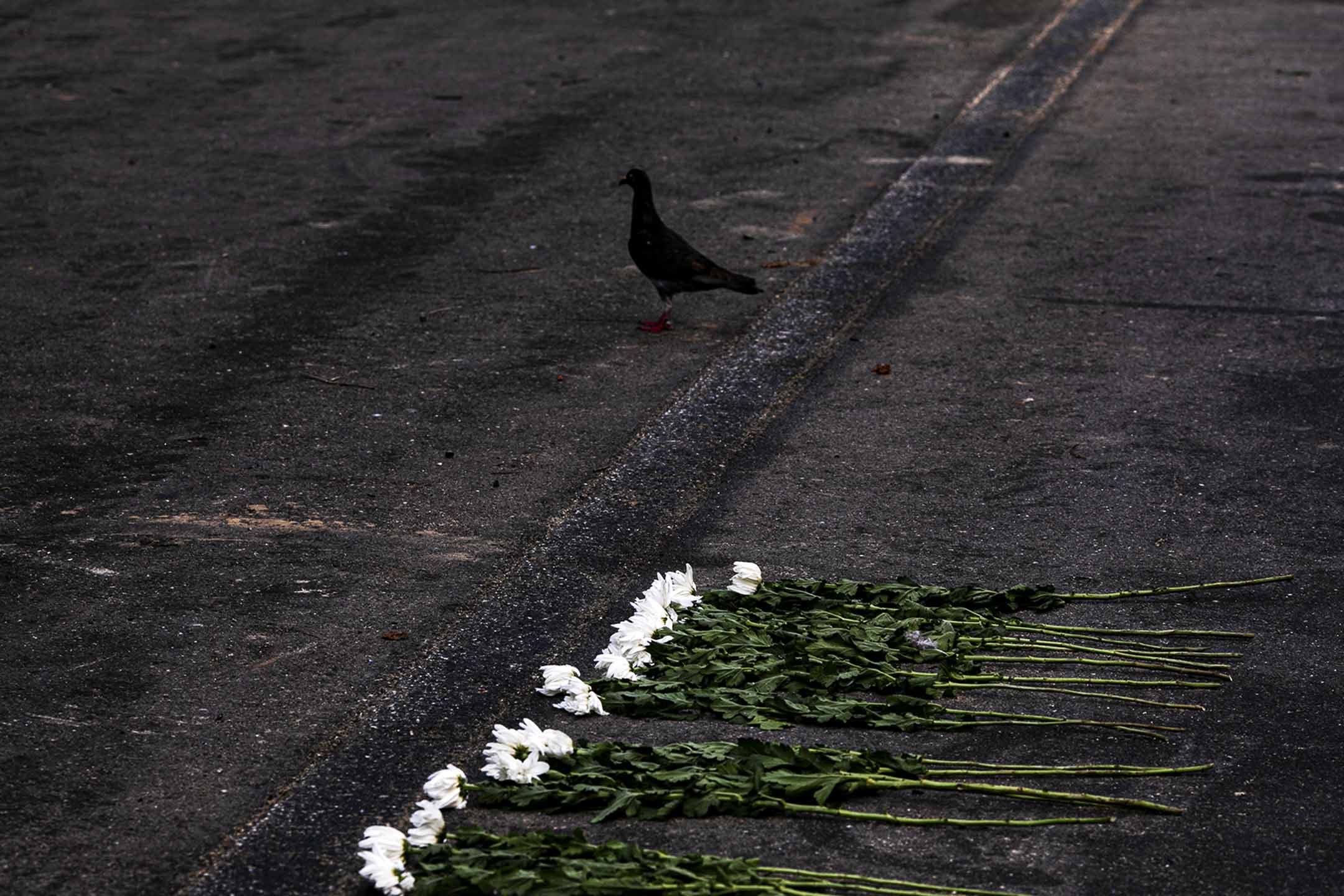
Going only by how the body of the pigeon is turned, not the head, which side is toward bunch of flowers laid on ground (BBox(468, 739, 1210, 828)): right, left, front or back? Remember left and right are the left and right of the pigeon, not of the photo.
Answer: left

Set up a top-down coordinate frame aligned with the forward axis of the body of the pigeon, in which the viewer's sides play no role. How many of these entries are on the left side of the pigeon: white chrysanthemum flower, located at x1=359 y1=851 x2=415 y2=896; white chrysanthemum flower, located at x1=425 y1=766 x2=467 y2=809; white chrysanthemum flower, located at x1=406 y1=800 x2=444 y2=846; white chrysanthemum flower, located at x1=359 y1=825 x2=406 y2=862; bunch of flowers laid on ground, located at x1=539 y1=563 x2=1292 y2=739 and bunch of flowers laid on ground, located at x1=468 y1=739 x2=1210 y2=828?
6

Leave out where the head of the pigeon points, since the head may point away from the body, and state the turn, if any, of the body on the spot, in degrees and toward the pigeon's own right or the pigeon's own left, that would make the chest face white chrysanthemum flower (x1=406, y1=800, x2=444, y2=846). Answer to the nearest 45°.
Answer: approximately 90° to the pigeon's own left

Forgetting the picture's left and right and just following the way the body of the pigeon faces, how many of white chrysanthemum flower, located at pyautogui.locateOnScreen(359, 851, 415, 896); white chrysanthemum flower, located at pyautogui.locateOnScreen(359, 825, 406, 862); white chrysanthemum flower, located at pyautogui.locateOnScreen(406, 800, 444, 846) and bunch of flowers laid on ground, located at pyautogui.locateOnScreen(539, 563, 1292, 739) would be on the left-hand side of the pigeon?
4

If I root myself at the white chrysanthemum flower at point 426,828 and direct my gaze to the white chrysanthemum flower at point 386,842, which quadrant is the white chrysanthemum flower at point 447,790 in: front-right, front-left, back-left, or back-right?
back-right

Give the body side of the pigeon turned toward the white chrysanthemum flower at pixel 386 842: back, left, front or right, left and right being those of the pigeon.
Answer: left

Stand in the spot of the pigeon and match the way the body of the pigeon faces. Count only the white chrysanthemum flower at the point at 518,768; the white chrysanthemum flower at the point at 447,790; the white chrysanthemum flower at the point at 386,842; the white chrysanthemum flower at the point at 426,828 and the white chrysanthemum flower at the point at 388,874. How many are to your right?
0

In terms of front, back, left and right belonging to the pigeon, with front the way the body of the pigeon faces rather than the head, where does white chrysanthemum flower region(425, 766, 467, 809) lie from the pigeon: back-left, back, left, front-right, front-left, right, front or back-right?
left

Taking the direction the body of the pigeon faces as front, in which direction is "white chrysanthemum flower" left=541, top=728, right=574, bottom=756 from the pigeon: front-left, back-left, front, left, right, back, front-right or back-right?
left

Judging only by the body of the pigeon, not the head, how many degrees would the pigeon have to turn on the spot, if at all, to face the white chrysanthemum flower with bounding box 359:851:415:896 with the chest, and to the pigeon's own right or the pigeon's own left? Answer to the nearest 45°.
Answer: approximately 90° to the pigeon's own left

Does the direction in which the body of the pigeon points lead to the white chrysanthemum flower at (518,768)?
no

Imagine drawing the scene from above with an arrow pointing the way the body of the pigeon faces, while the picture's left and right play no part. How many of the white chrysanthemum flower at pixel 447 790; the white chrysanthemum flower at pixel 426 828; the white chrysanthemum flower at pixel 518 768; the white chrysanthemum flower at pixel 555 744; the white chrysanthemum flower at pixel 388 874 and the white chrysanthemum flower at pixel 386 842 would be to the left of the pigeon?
6

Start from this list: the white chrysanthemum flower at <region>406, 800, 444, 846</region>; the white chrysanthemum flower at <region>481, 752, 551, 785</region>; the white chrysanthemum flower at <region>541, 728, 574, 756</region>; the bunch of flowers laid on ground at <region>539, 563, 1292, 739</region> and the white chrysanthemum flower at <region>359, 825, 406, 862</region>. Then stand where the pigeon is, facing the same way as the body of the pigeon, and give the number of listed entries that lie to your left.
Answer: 5

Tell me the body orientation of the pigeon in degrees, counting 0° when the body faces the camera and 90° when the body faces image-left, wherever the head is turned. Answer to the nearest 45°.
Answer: approximately 90°

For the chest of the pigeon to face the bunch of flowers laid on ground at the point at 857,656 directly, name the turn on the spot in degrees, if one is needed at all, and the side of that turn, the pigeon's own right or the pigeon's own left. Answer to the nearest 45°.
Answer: approximately 90° to the pigeon's own left
